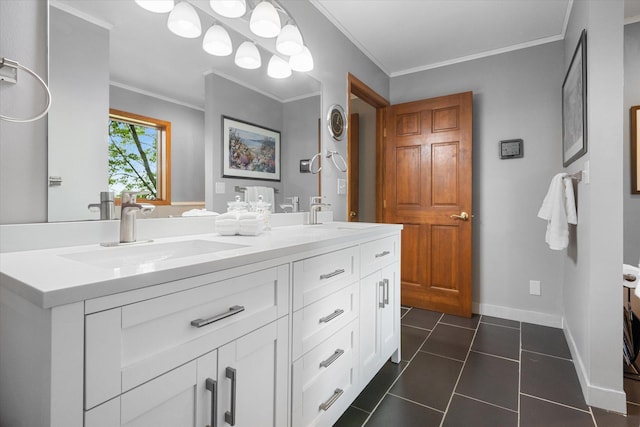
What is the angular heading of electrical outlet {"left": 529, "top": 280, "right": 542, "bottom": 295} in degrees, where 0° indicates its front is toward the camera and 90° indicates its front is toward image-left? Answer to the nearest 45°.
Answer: approximately 0°

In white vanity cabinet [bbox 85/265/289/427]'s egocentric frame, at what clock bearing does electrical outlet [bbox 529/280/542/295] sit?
The electrical outlet is roughly at 10 o'clock from the white vanity cabinet.

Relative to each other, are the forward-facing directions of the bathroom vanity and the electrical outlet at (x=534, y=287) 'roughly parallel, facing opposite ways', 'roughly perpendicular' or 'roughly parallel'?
roughly perpendicular

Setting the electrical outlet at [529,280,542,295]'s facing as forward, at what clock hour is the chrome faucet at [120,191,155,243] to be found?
The chrome faucet is roughly at 1 o'clock from the electrical outlet.

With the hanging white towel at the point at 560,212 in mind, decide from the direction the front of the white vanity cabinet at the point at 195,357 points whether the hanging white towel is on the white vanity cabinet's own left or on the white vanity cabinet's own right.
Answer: on the white vanity cabinet's own left

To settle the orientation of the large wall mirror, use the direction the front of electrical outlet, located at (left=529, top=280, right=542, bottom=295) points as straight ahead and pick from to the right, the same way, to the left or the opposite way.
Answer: to the left

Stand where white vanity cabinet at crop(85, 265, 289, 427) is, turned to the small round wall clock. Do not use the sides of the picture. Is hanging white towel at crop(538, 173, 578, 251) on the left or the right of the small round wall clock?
right

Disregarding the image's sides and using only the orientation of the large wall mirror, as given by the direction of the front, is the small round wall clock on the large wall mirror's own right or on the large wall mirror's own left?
on the large wall mirror's own left

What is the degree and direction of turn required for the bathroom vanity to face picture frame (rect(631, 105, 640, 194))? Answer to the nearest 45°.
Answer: approximately 45° to its left

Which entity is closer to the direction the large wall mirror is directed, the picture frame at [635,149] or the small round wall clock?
the picture frame
